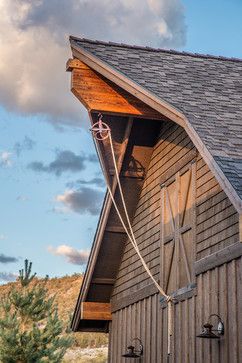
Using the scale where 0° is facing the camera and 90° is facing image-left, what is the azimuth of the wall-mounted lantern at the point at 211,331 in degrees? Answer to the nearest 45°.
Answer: approximately 45°

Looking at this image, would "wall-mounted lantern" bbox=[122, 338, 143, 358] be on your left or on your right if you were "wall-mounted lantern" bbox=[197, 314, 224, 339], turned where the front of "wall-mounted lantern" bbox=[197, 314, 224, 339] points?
on your right

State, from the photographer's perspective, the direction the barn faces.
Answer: facing the viewer and to the left of the viewer
